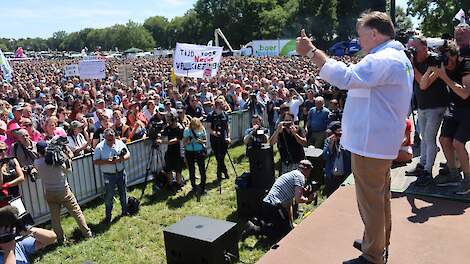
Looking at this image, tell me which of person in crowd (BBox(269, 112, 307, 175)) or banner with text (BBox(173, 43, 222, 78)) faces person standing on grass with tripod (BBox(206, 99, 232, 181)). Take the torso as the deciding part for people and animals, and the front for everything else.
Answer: the banner with text

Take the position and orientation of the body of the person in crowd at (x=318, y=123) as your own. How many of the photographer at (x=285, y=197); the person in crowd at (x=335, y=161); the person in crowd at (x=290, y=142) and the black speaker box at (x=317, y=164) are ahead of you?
4

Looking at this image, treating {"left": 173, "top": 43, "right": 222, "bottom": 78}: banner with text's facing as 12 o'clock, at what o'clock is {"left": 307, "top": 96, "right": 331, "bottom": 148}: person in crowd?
The person in crowd is roughly at 11 o'clock from the banner with text.

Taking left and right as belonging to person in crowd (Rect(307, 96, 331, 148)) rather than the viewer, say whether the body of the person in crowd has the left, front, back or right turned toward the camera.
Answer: front

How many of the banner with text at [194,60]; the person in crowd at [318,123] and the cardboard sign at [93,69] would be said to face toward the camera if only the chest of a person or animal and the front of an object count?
3

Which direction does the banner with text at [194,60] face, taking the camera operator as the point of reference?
facing the viewer

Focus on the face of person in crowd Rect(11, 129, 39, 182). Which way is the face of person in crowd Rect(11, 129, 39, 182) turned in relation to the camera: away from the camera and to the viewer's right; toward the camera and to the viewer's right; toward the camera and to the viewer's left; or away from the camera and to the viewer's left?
toward the camera and to the viewer's right

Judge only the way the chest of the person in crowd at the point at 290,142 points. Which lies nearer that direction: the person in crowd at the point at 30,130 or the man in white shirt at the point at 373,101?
the man in white shirt

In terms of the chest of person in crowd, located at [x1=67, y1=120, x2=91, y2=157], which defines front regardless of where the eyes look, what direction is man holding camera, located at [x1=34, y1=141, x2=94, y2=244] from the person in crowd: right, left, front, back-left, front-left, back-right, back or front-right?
front-right

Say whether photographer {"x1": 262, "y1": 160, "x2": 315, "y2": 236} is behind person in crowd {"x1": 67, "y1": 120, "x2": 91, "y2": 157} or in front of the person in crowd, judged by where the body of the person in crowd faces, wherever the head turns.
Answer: in front

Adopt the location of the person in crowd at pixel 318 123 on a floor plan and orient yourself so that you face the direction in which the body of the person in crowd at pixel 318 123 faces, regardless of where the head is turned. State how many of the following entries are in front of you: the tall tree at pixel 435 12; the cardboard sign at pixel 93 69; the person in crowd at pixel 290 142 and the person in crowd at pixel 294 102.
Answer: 1

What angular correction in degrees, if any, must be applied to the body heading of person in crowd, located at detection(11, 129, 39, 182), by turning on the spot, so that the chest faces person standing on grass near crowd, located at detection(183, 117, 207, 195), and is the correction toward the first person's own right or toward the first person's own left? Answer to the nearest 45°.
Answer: approximately 45° to the first person's own left

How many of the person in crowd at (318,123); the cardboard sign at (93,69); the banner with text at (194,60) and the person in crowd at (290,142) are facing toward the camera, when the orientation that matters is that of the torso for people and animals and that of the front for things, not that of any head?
4

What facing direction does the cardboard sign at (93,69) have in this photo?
toward the camera
